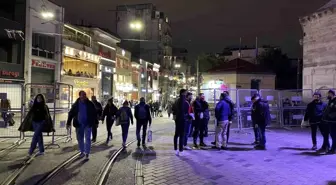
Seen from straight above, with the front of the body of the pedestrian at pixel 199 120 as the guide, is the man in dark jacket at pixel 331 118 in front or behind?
in front

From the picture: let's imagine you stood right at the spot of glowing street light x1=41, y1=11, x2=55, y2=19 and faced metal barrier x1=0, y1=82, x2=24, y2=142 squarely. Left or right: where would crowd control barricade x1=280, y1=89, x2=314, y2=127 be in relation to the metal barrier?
left

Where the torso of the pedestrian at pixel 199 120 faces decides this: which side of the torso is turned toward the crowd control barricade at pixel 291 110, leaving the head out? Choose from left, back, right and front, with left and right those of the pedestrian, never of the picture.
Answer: left

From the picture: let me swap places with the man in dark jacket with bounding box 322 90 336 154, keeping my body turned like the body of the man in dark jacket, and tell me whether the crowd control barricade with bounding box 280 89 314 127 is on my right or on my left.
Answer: on my right

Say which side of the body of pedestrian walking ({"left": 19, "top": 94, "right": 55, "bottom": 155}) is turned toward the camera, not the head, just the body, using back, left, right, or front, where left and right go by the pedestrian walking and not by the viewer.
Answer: front
